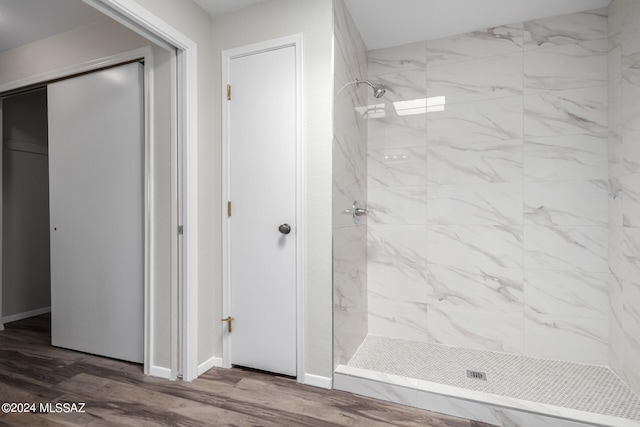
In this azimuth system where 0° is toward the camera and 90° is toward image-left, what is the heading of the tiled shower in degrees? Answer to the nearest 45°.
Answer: approximately 0°

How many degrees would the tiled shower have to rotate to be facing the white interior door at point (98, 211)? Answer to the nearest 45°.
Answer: approximately 45° to its right

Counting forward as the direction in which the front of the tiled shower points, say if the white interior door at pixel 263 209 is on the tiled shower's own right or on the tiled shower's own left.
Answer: on the tiled shower's own right
